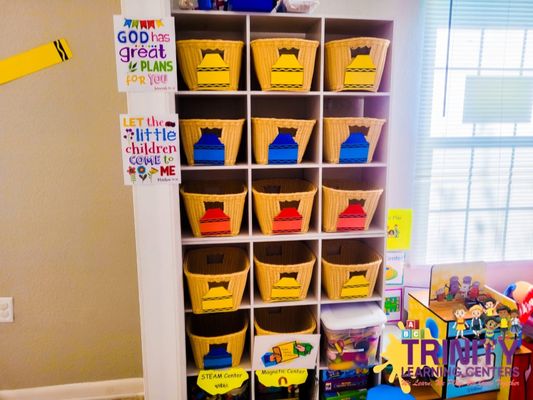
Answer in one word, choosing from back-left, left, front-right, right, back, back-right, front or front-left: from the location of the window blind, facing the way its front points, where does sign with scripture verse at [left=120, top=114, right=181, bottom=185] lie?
front-right

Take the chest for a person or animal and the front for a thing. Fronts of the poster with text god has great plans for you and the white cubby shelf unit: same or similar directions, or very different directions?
same or similar directions

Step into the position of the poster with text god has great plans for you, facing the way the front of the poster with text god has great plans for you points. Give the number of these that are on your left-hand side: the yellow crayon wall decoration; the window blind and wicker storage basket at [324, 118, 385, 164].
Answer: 2

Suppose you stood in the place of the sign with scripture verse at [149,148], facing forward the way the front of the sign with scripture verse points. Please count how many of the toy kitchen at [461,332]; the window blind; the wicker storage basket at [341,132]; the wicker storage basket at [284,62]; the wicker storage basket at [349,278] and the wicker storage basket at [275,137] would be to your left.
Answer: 6

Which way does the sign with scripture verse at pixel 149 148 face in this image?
toward the camera

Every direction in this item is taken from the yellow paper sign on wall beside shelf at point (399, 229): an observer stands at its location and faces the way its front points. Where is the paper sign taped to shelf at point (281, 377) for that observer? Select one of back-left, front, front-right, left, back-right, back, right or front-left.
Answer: front-right

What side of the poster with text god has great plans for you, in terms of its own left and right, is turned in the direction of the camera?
front

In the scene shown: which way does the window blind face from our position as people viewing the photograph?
facing the viewer

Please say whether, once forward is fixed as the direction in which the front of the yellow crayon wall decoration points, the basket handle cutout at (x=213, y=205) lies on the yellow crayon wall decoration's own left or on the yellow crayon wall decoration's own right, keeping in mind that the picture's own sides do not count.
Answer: on the yellow crayon wall decoration's own left

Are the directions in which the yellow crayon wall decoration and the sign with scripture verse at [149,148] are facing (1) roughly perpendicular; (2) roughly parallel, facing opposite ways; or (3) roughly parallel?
roughly parallel

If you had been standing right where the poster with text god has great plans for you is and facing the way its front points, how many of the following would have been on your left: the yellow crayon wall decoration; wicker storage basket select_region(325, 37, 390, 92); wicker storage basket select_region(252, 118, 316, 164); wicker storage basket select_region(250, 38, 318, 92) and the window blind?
4
